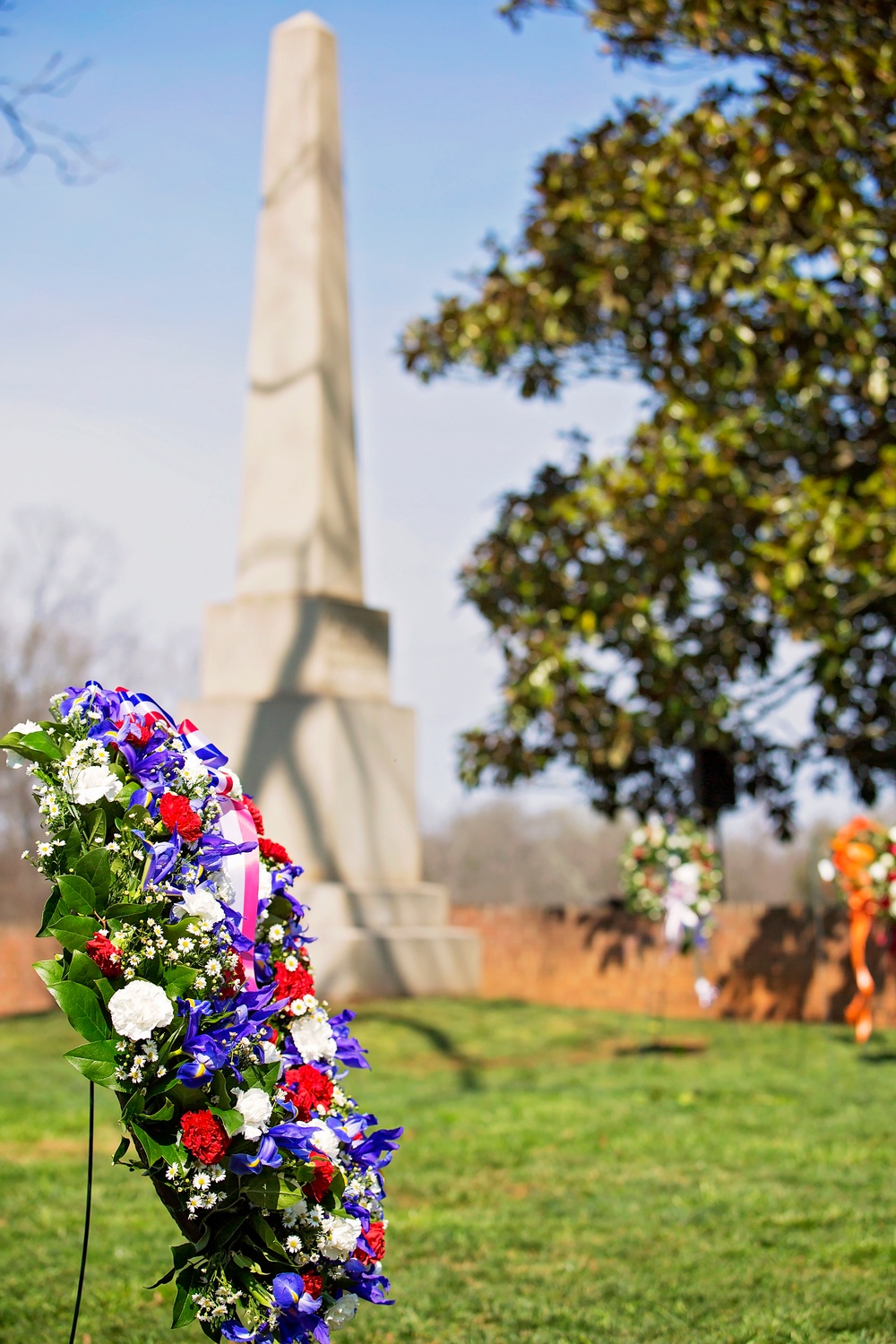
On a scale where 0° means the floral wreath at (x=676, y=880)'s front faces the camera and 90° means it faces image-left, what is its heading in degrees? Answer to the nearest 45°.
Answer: approximately 0°

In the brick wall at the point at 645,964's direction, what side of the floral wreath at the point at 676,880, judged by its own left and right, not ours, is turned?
back

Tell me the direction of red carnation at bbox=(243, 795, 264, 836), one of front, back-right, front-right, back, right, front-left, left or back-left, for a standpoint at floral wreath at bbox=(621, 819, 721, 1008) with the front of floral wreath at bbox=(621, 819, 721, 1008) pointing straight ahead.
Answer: front

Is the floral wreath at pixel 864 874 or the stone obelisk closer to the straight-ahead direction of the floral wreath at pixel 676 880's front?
the floral wreath

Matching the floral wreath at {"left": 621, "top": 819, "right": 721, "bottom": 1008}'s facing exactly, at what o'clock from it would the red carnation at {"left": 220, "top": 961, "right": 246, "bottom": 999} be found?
The red carnation is roughly at 12 o'clock from the floral wreath.

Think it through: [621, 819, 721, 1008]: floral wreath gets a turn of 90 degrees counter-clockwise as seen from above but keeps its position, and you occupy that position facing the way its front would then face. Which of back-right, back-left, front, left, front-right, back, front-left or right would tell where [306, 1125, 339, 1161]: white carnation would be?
right

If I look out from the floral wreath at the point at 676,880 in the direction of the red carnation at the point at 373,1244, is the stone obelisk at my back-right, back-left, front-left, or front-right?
back-right

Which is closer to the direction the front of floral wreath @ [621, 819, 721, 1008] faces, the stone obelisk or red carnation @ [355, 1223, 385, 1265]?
the red carnation

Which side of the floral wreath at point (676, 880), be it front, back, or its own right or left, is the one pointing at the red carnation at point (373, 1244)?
front

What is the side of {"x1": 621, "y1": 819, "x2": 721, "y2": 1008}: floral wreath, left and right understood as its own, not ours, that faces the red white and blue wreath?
front
